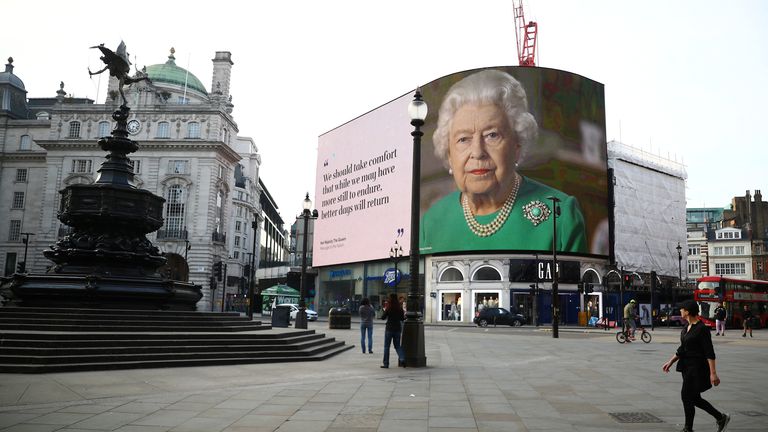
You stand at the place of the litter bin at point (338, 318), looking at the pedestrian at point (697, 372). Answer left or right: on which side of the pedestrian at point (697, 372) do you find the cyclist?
left

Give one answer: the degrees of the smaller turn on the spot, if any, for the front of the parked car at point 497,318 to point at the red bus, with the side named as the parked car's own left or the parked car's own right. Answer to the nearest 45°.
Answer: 0° — it already faces it

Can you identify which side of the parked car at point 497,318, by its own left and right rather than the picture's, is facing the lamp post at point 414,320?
right

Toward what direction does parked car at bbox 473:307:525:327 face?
to the viewer's right

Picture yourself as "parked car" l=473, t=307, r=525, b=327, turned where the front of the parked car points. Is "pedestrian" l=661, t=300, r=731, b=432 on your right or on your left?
on your right

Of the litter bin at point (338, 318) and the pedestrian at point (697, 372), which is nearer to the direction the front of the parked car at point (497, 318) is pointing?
the pedestrian

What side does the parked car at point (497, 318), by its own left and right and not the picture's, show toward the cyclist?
right

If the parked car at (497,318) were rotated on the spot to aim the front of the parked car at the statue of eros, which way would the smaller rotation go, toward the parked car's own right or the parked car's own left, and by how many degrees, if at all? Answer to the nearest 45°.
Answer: approximately 90° to the parked car's own right

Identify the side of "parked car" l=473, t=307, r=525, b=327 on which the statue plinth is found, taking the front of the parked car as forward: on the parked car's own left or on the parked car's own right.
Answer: on the parked car's own right
